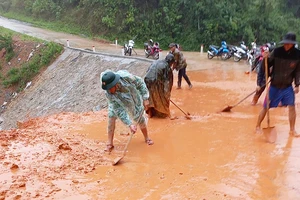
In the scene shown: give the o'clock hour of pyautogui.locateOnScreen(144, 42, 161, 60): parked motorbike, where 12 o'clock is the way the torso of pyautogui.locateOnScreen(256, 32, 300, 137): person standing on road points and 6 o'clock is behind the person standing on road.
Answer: The parked motorbike is roughly at 5 o'clock from the person standing on road.

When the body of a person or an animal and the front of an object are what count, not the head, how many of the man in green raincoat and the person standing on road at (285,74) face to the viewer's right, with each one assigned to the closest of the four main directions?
0

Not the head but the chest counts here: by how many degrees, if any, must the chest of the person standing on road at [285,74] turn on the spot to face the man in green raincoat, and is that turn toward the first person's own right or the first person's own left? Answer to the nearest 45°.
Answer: approximately 45° to the first person's own right

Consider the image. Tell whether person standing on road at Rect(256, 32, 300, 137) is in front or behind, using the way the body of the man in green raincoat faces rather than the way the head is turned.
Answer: behind

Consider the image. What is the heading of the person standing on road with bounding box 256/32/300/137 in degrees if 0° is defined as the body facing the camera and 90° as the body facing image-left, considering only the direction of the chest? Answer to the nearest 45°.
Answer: approximately 0°

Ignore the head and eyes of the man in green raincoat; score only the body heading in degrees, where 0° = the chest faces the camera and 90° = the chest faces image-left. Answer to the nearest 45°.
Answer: approximately 45°

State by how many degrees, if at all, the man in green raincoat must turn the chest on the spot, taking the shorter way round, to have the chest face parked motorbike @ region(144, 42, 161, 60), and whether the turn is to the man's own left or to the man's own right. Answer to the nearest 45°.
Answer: approximately 135° to the man's own right
